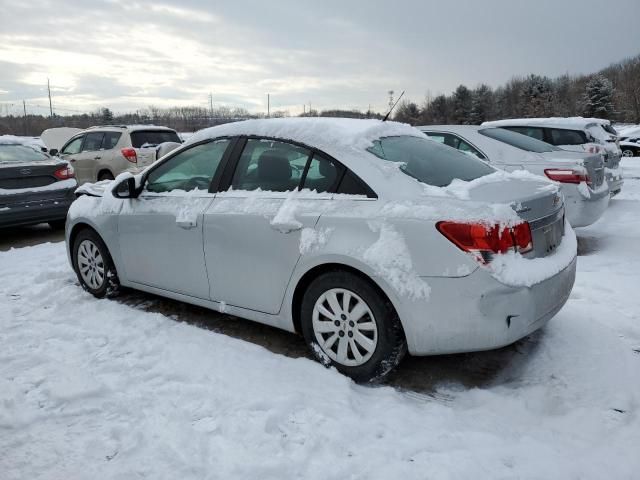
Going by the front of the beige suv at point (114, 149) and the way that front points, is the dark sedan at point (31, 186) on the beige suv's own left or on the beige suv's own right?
on the beige suv's own left

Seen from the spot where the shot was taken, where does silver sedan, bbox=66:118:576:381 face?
facing away from the viewer and to the left of the viewer

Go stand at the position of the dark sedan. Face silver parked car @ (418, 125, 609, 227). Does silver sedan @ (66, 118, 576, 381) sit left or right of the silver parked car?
right

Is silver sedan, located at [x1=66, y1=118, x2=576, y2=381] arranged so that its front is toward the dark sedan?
yes

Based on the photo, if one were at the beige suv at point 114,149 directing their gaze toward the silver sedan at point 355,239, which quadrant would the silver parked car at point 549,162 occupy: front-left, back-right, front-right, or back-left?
front-left

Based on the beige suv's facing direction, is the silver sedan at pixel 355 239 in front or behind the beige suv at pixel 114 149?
behind

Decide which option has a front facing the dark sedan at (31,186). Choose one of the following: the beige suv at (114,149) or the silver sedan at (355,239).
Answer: the silver sedan

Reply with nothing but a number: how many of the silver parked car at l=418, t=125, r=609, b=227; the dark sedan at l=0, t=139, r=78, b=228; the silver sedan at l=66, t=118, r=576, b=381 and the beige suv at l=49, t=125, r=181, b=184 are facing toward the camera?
0

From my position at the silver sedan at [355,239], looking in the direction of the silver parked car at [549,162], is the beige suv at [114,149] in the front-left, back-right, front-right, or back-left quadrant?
front-left

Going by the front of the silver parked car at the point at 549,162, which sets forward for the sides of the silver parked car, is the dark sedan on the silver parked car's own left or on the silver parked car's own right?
on the silver parked car's own left

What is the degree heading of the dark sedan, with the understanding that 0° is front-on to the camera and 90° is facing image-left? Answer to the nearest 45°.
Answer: approximately 135°

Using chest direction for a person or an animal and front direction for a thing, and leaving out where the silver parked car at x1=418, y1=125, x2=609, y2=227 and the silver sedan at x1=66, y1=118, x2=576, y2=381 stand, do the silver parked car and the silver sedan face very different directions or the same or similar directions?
same or similar directions

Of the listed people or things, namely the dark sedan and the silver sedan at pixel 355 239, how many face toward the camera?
0

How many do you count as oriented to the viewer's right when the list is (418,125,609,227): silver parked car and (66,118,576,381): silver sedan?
0

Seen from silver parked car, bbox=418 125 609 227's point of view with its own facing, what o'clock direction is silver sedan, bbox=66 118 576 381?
The silver sedan is roughly at 8 o'clock from the silver parked car.

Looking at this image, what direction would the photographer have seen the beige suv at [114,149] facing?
facing away from the viewer and to the left of the viewer

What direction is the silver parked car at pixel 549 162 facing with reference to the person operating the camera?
facing away from the viewer and to the left of the viewer

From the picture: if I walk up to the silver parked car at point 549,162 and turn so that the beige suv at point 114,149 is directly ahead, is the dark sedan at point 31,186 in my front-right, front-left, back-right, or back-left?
front-left

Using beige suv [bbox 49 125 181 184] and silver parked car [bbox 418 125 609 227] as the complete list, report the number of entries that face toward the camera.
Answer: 0

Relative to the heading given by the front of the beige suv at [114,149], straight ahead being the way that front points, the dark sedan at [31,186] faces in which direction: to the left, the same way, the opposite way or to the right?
the same way
